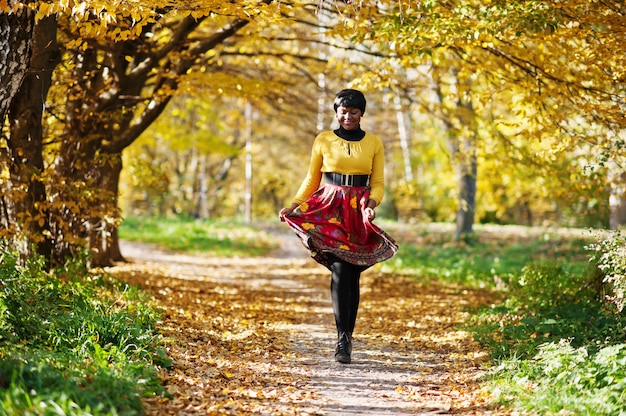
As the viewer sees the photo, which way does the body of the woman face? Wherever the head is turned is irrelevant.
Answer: toward the camera

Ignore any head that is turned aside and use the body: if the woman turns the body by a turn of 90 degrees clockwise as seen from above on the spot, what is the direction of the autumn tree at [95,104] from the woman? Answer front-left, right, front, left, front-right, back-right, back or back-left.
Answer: front-right

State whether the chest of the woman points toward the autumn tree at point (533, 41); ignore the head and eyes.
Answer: no

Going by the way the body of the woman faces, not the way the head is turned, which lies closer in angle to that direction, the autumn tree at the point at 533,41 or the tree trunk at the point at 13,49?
the tree trunk

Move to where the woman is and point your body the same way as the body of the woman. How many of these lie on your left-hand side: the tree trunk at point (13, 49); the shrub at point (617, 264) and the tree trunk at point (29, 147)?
1

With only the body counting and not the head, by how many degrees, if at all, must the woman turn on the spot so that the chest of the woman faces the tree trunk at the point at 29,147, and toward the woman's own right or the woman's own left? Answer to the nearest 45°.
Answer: approximately 135° to the woman's own right

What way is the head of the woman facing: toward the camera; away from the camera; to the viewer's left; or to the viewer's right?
toward the camera
